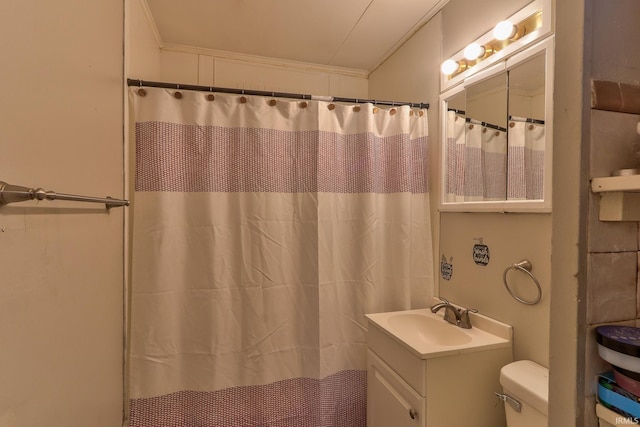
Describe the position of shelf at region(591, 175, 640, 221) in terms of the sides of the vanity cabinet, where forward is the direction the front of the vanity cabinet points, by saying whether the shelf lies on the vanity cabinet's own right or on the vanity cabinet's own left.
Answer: on the vanity cabinet's own left

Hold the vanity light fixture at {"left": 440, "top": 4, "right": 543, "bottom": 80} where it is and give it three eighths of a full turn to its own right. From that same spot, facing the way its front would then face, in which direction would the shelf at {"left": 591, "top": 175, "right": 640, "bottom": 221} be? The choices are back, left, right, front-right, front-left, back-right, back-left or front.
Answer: back

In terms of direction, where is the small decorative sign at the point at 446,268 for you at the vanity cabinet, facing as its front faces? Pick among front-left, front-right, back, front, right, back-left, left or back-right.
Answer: back-right

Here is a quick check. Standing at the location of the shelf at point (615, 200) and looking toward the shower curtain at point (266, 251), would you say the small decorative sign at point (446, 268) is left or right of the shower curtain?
right

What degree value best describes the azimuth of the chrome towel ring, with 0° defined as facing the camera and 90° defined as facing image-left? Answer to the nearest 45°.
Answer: approximately 45°

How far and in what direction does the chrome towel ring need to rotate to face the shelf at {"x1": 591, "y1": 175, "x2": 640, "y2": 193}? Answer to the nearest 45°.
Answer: approximately 45° to its left

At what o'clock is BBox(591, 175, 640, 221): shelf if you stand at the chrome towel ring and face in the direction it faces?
The shelf is roughly at 10 o'clock from the chrome towel ring.

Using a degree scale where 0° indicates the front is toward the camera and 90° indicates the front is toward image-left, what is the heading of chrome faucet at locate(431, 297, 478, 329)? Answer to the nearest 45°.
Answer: approximately 45°
